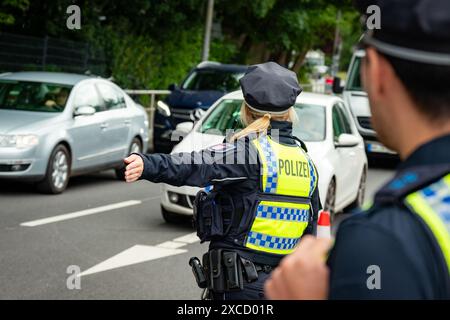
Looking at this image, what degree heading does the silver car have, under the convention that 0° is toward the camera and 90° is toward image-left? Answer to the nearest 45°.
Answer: approximately 45°

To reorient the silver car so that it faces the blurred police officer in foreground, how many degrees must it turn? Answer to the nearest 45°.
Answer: approximately 45° to its left

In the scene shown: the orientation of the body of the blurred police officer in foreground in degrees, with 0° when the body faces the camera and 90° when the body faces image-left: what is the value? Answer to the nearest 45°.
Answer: approximately 135°

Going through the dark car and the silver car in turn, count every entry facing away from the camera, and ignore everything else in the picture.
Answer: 0

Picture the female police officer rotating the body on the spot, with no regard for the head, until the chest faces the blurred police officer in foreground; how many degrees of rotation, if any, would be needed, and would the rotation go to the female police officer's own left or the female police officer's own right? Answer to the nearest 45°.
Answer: approximately 135° to the female police officer's own left

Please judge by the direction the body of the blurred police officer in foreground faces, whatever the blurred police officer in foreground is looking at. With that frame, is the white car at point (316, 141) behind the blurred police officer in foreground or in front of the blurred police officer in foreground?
in front

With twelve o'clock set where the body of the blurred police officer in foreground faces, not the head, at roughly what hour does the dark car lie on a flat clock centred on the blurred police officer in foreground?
The dark car is roughly at 1 o'clock from the blurred police officer in foreground.

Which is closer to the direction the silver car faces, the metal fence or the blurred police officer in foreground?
the blurred police officer in foreground

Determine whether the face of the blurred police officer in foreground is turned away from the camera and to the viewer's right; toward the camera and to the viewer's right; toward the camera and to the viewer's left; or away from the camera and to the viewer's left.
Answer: away from the camera and to the viewer's left

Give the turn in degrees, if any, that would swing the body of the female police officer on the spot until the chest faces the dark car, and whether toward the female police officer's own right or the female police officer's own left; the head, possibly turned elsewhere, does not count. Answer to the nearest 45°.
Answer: approximately 45° to the female police officer's own right

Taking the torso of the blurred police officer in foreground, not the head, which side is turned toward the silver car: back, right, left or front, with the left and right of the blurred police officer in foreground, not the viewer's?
front

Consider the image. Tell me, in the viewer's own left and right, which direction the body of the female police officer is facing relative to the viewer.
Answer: facing away from the viewer and to the left of the viewer

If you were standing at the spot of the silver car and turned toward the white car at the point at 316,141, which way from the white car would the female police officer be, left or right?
right

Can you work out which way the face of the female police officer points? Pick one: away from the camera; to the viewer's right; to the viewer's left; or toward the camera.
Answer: away from the camera

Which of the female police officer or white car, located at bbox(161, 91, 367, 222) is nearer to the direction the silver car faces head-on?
the female police officer
